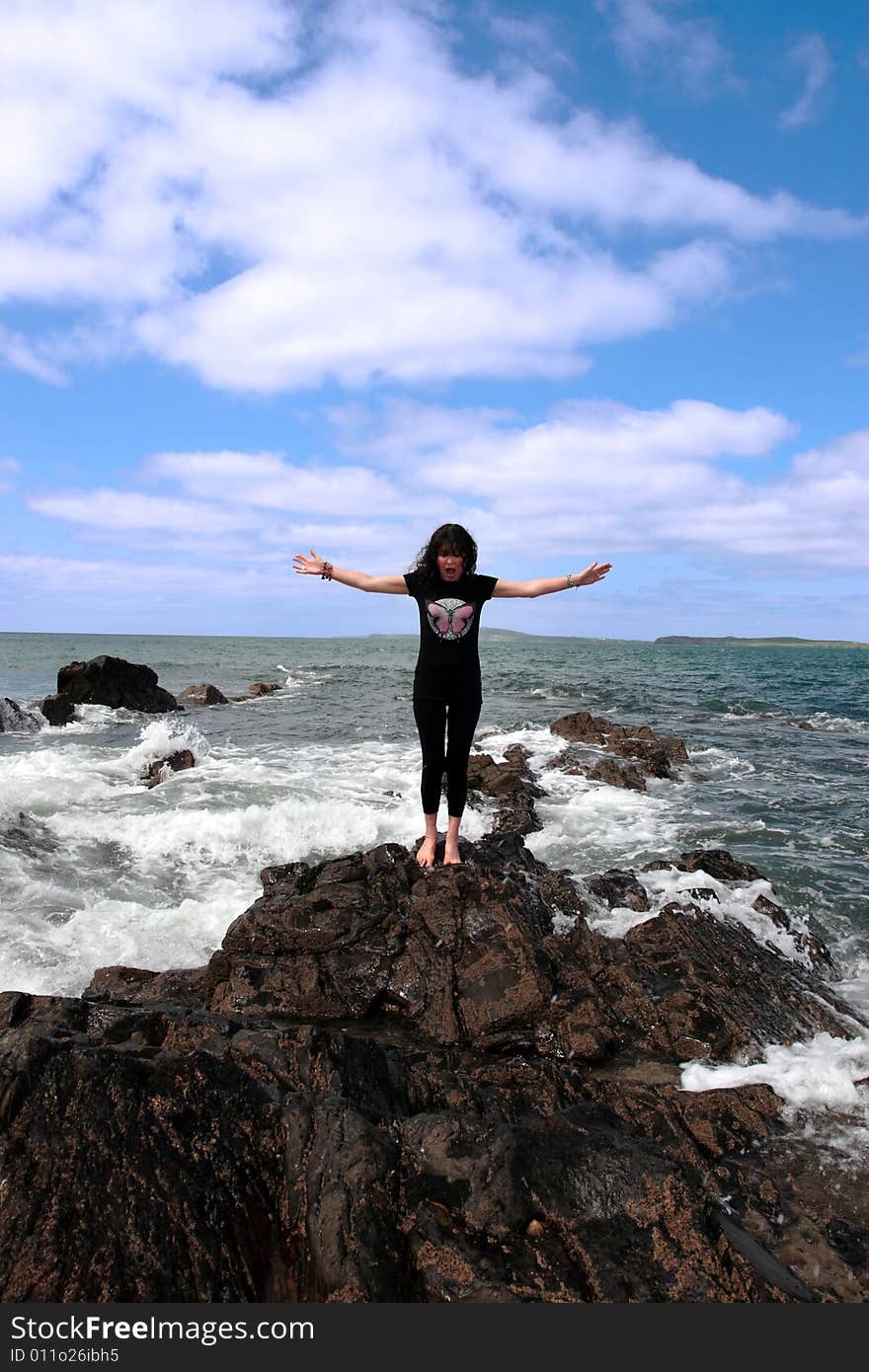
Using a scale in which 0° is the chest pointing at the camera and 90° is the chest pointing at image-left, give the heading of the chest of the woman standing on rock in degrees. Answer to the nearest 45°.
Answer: approximately 0°

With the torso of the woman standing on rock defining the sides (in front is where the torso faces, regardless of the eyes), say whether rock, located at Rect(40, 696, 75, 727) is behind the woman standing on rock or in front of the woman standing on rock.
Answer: behind

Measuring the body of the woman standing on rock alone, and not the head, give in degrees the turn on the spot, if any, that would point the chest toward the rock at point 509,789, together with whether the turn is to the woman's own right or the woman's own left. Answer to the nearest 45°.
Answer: approximately 180°

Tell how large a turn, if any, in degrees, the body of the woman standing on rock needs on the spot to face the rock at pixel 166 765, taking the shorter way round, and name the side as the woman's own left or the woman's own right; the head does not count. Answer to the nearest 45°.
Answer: approximately 135° to the woman's own right

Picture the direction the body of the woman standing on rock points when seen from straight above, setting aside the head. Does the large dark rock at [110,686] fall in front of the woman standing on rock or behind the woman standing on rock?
behind

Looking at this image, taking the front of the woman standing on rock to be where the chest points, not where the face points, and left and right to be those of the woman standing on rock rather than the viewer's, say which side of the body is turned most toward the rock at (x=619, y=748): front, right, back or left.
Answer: back
